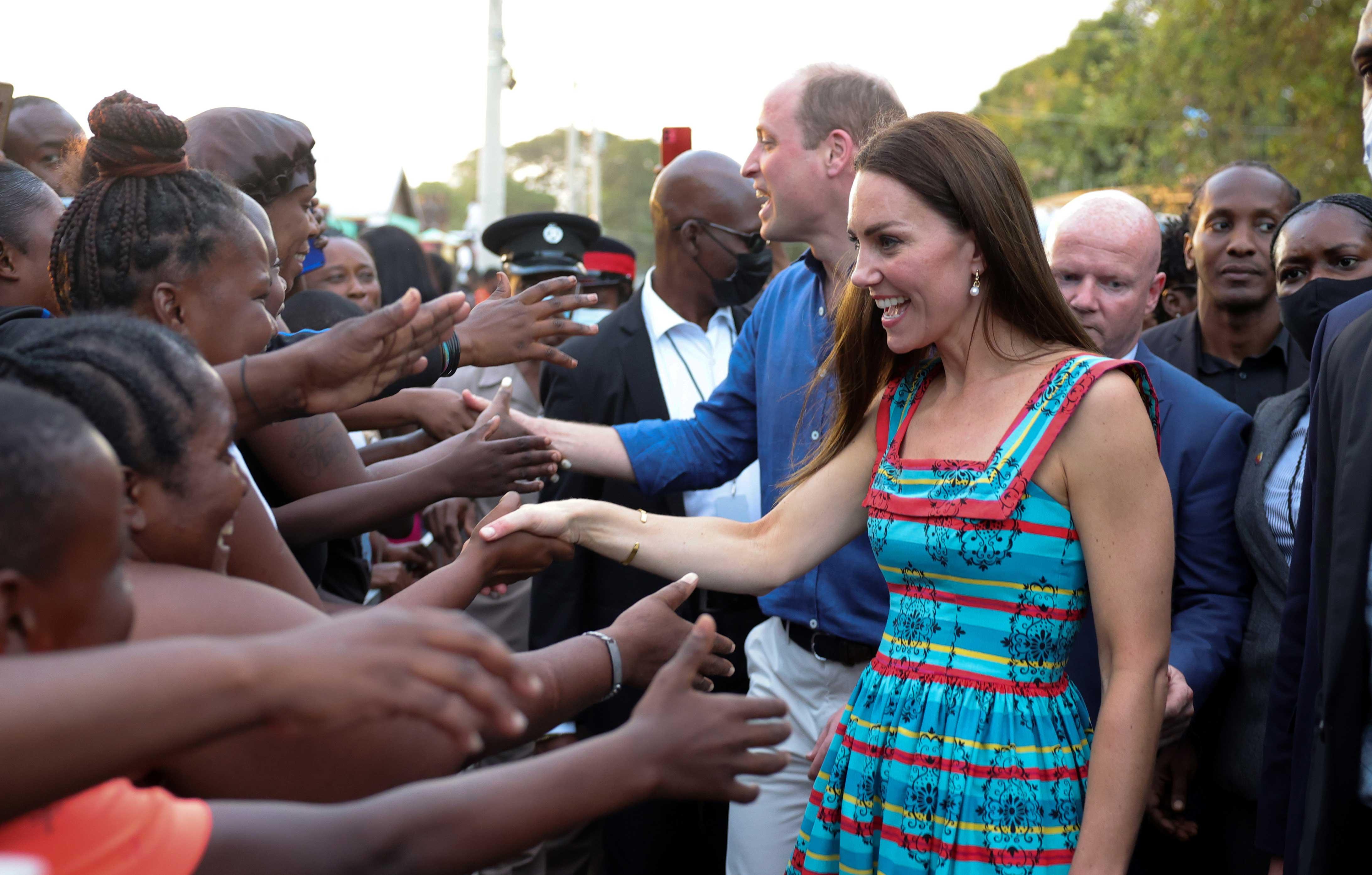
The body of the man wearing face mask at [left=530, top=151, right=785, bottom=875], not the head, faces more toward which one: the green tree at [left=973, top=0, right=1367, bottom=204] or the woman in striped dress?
the woman in striped dress

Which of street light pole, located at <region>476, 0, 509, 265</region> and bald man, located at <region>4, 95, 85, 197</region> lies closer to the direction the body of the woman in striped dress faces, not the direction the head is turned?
the bald man

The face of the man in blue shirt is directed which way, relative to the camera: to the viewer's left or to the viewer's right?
to the viewer's left

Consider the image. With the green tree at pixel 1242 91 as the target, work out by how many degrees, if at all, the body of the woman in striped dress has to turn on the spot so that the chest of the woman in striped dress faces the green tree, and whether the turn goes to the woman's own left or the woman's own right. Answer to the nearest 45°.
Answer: approximately 135° to the woman's own right

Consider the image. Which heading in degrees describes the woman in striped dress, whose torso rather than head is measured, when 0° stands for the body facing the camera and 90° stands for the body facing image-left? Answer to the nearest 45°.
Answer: approximately 45°

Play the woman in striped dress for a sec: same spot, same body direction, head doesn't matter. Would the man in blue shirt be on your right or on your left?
on your right

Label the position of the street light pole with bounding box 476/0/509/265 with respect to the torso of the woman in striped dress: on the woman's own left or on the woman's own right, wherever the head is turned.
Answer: on the woman's own right

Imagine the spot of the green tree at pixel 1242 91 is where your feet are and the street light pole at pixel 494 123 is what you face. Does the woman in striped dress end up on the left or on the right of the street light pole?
left

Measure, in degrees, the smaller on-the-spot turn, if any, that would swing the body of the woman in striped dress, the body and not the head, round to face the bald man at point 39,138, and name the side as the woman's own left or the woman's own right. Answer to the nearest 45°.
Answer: approximately 90° to the woman's own right

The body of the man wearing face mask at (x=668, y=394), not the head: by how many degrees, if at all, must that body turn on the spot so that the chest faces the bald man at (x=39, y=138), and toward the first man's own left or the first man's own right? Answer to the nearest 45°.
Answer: approximately 135° to the first man's own right
